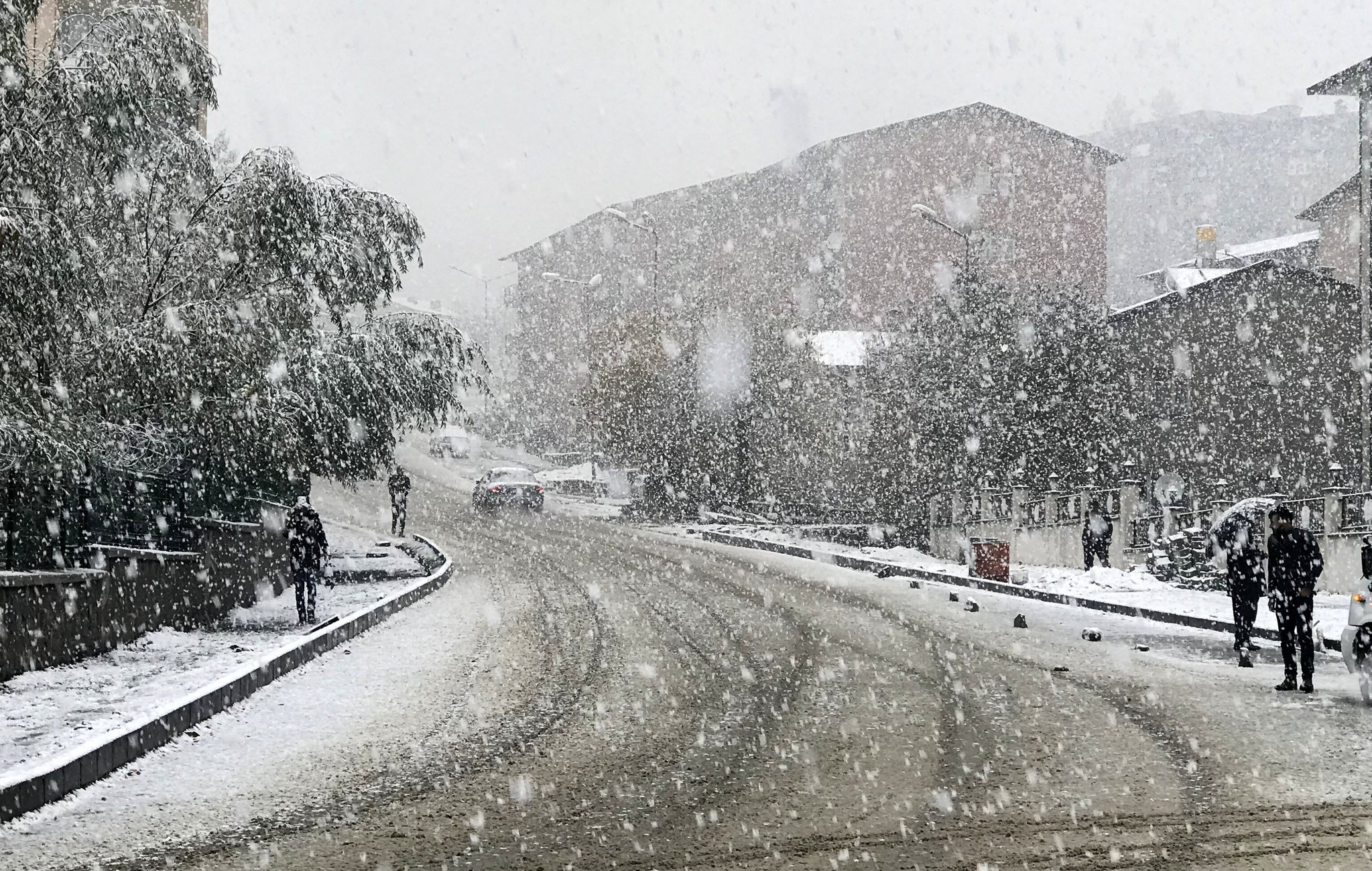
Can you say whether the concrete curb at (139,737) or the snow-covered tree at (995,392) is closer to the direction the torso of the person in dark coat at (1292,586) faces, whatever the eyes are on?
the concrete curb

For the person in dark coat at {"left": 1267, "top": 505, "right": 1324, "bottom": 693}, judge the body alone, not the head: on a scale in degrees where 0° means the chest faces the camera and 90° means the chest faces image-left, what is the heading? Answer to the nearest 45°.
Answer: approximately 45°

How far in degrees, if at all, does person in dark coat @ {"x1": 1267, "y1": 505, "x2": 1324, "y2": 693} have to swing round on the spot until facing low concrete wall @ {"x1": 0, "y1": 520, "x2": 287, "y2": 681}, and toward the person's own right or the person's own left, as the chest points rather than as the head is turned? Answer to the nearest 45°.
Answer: approximately 45° to the person's own right

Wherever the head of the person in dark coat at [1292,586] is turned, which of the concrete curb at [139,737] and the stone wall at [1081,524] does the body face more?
the concrete curb

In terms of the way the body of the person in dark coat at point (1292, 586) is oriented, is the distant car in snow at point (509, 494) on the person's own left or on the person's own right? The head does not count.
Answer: on the person's own right

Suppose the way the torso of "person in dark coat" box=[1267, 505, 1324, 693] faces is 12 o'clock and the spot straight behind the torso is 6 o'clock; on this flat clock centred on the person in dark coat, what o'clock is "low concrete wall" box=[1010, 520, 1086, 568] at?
The low concrete wall is roughly at 4 o'clock from the person in dark coat.

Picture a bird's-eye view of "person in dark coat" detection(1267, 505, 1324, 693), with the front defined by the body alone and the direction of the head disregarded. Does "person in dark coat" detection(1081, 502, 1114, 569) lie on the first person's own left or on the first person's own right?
on the first person's own right

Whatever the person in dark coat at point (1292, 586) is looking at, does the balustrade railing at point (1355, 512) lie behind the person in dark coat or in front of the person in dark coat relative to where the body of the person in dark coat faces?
behind

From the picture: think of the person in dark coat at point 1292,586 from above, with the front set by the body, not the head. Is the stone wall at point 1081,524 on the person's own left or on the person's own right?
on the person's own right

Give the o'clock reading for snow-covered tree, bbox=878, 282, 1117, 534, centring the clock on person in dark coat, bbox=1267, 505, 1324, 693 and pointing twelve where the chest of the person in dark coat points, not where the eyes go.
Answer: The snow-covered tree is roughly at 4 o'clock from the person in dark coat.

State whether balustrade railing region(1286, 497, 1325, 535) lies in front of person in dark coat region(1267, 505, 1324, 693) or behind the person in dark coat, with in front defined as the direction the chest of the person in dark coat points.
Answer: behind

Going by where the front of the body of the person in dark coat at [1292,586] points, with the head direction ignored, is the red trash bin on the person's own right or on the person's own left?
on the person's own right

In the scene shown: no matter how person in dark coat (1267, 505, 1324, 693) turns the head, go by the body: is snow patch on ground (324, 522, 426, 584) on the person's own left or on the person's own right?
on the person's own right

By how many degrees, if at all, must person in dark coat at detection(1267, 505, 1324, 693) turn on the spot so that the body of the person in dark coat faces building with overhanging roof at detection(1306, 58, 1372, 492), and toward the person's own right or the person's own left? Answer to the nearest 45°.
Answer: approximately 135° to the person's own right
